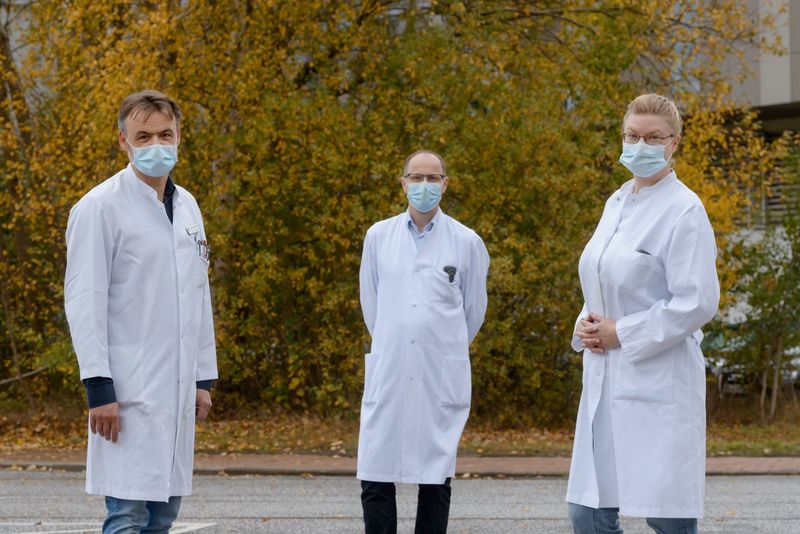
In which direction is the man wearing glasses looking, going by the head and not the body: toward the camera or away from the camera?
toward the camera

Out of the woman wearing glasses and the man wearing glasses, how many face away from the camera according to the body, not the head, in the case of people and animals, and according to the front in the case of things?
0

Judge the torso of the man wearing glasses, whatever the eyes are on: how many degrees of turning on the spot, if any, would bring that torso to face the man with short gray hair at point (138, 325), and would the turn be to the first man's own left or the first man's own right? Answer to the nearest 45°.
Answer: approximately 45° to the first man's own right

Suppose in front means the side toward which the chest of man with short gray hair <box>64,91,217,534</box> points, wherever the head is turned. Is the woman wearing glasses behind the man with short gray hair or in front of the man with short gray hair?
in front

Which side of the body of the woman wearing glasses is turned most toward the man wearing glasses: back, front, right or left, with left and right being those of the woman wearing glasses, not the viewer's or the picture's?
right

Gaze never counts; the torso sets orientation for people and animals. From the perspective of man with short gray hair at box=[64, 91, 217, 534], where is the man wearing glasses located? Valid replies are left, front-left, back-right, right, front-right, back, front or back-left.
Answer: left

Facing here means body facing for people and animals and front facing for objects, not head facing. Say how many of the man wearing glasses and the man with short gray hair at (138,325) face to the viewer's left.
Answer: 0

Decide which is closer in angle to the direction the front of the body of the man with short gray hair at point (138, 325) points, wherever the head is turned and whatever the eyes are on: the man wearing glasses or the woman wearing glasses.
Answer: the woman wearing glasses

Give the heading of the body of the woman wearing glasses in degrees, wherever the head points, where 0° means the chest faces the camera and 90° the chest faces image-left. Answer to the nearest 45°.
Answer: approximately 45°

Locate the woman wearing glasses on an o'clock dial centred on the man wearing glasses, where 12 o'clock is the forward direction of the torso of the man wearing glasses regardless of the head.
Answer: The woman wearing glasses is roughly at 11 o'clock from the man wearing glasses.

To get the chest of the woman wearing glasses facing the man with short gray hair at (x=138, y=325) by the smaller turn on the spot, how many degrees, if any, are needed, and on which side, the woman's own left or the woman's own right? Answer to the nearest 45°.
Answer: approximately 45° to the woman's own right

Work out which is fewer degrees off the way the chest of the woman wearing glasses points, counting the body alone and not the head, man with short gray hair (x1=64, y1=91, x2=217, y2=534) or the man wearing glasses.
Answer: the man with short gray hair

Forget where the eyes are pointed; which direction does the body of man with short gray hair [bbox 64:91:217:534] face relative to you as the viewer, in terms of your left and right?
facing the viewer and to the right of the viewer

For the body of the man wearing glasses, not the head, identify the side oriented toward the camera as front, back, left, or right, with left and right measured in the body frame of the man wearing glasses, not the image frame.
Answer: front

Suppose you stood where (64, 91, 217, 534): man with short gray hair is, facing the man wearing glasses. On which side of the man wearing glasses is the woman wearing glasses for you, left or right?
right
